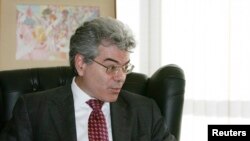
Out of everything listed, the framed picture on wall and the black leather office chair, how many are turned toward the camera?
2

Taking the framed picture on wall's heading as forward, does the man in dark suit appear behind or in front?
in front

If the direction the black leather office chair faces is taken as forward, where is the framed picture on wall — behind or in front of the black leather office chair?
behind

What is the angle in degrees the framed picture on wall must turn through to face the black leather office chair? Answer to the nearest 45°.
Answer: approximately 45° to its left

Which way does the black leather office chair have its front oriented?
toward the camera

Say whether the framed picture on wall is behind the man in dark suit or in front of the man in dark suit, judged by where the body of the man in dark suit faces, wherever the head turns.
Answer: behind

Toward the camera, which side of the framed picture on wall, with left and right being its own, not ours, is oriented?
front

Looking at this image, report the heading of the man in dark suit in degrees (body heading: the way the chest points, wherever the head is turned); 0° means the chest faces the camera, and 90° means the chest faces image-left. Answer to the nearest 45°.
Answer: approximately 0°
